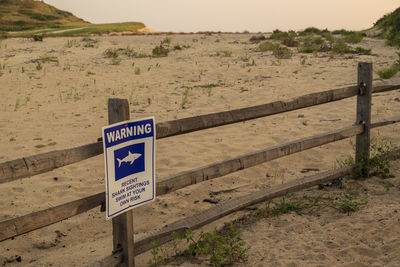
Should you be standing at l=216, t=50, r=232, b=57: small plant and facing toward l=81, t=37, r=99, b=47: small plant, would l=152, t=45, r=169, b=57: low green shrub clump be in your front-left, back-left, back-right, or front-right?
front-left

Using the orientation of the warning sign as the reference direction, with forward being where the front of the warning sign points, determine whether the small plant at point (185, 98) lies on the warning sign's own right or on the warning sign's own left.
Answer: on the warning sign's own left

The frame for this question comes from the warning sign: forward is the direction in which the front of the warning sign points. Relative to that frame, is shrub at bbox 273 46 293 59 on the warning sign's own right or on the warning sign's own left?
on the warning sign's own left

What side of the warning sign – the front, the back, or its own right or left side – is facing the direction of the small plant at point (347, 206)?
left

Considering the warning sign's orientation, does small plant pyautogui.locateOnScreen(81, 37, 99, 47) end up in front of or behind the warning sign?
behind

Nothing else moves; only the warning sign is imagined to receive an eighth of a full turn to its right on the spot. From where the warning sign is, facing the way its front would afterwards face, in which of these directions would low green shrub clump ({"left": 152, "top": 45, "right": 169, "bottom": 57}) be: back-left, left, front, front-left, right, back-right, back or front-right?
back

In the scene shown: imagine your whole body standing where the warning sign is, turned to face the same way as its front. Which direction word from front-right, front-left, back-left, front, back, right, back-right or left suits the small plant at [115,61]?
back-left

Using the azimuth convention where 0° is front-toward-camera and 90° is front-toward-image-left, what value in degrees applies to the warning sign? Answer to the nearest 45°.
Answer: approximately 315°
